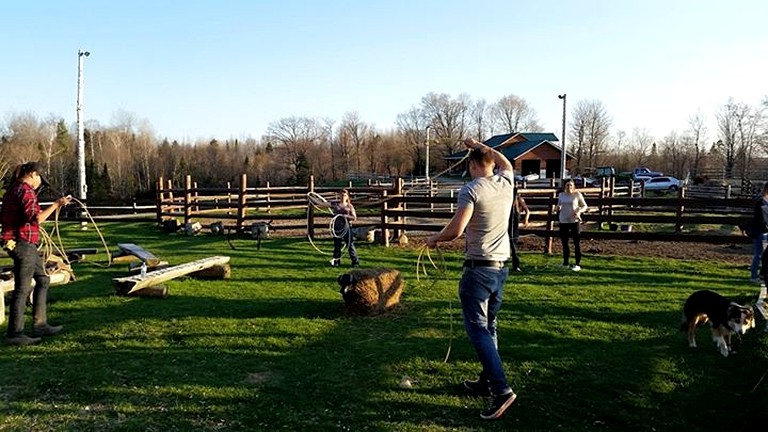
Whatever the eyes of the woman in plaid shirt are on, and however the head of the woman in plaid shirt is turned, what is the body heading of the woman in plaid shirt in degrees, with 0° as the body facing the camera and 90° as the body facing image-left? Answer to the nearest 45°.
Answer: approximately 270°

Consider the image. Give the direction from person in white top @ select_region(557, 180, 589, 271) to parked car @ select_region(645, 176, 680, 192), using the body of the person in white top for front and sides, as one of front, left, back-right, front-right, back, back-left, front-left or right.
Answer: back

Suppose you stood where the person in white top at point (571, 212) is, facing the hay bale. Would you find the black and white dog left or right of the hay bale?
left

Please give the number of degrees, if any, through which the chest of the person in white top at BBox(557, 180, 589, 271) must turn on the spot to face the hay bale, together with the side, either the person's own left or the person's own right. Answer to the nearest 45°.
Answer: approximately 45° to the person's own right

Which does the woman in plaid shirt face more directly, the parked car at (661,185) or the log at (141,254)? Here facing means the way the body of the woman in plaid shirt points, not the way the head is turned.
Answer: the parked car

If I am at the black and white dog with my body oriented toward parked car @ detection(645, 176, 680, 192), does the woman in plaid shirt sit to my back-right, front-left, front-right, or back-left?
back-left

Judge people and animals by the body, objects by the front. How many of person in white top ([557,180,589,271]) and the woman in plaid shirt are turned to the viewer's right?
1

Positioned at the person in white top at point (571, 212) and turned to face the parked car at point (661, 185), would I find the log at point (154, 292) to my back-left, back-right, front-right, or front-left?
back-left
